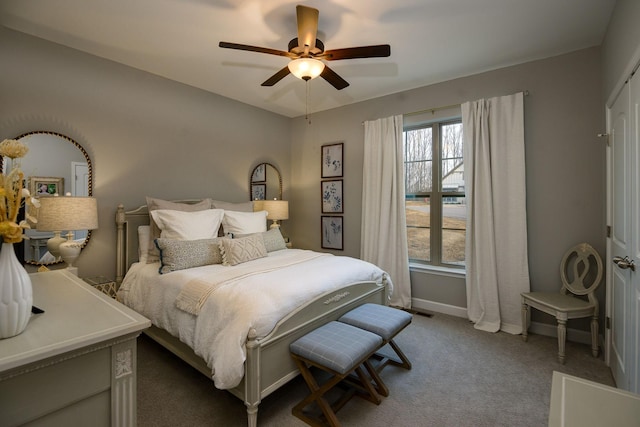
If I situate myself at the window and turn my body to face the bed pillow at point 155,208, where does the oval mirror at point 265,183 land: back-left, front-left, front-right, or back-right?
front-right

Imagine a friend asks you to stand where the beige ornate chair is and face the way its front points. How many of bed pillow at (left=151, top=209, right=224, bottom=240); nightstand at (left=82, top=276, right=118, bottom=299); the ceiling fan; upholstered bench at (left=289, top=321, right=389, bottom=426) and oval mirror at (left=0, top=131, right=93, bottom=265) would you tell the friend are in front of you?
5

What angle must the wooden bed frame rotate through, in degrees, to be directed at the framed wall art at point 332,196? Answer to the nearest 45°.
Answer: approximately 90° to its left

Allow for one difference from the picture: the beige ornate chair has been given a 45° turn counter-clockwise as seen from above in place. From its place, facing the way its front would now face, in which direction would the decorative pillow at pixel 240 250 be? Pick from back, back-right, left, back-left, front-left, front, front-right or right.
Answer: front-right

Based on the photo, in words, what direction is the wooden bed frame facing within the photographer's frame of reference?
facing the viewer and to the right of the viewer

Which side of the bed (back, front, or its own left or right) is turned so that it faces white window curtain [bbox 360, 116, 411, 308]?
left

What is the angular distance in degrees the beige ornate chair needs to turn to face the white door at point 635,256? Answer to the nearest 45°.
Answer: approximately 45° to its left

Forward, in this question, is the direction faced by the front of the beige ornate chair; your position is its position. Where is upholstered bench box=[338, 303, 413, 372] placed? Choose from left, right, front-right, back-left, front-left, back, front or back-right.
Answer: front

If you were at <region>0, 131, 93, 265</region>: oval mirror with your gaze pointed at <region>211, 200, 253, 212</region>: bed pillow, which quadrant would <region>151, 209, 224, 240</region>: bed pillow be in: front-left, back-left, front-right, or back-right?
front-right

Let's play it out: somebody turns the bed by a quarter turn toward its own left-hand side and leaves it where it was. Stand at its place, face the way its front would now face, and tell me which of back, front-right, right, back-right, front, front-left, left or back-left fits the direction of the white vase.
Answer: back

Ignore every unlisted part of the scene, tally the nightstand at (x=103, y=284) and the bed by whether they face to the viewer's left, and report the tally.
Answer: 0

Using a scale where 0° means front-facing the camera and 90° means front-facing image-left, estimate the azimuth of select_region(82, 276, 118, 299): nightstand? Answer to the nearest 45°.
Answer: approximately 315°

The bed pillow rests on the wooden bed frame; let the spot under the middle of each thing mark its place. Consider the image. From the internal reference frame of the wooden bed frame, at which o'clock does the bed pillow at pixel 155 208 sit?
The bed pillow is roughly at 6 o'clock from the wooden bed frame.

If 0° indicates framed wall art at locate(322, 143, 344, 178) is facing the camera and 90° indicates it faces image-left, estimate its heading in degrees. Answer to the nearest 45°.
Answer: approximately 45°

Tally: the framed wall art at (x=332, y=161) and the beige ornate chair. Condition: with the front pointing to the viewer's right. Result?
0
